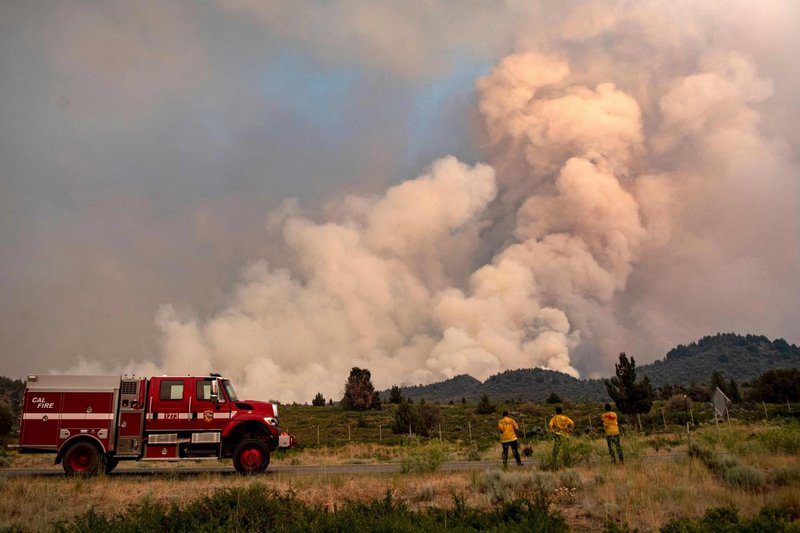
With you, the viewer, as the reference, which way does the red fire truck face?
facing to the right of the viewer

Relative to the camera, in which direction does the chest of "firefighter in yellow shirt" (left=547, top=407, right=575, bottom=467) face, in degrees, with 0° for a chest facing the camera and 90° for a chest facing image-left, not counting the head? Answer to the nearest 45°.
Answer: approximately 180°

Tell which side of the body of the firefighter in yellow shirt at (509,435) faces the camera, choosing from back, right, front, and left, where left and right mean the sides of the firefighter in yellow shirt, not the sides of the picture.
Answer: back

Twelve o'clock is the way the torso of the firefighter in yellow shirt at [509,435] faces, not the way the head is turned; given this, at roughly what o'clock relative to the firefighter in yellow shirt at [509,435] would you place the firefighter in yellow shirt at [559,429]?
the firefighter in yellow shirt at [559,429] is roughly at 4 o'clock from the firefighter in yellow shirt at [509,435].

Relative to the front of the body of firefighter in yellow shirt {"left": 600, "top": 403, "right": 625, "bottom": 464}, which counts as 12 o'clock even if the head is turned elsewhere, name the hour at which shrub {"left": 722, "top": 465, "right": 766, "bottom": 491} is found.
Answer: The shrub is roughly at 5 o'clock from the firefighter in yellow shirt.

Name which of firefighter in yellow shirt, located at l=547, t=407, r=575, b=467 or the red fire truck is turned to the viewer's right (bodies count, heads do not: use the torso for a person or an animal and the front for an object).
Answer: the red fire truck

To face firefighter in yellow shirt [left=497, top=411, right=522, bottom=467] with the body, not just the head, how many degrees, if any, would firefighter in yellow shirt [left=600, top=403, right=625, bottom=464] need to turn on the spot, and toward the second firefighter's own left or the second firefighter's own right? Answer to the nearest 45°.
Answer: approximately 90° to the second firefighter's own left

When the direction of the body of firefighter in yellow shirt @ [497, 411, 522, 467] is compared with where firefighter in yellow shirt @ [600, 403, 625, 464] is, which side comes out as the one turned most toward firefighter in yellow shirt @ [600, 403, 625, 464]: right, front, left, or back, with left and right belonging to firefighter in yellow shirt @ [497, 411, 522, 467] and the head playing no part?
right

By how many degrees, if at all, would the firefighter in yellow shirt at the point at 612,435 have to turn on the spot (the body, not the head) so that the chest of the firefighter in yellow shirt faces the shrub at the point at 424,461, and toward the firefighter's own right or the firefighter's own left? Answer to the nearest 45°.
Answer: approximately 90° to the firefighter's own left

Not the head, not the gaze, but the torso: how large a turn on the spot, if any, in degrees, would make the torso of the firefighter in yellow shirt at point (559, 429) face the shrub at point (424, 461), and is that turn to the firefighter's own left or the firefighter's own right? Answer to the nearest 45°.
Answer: approximately 90° to the firefighter's own left

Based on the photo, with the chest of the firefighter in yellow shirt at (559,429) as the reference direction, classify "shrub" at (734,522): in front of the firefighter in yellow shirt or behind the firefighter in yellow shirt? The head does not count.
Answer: behind

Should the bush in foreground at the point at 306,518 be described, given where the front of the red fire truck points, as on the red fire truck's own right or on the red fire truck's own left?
on the red fire truck's own right

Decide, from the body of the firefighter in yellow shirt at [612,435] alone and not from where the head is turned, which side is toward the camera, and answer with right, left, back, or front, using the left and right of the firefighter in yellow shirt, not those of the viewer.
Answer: back

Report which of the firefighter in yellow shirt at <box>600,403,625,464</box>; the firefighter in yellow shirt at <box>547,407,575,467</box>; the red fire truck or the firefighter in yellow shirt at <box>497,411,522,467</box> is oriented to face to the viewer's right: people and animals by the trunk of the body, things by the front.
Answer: the red fire truck
